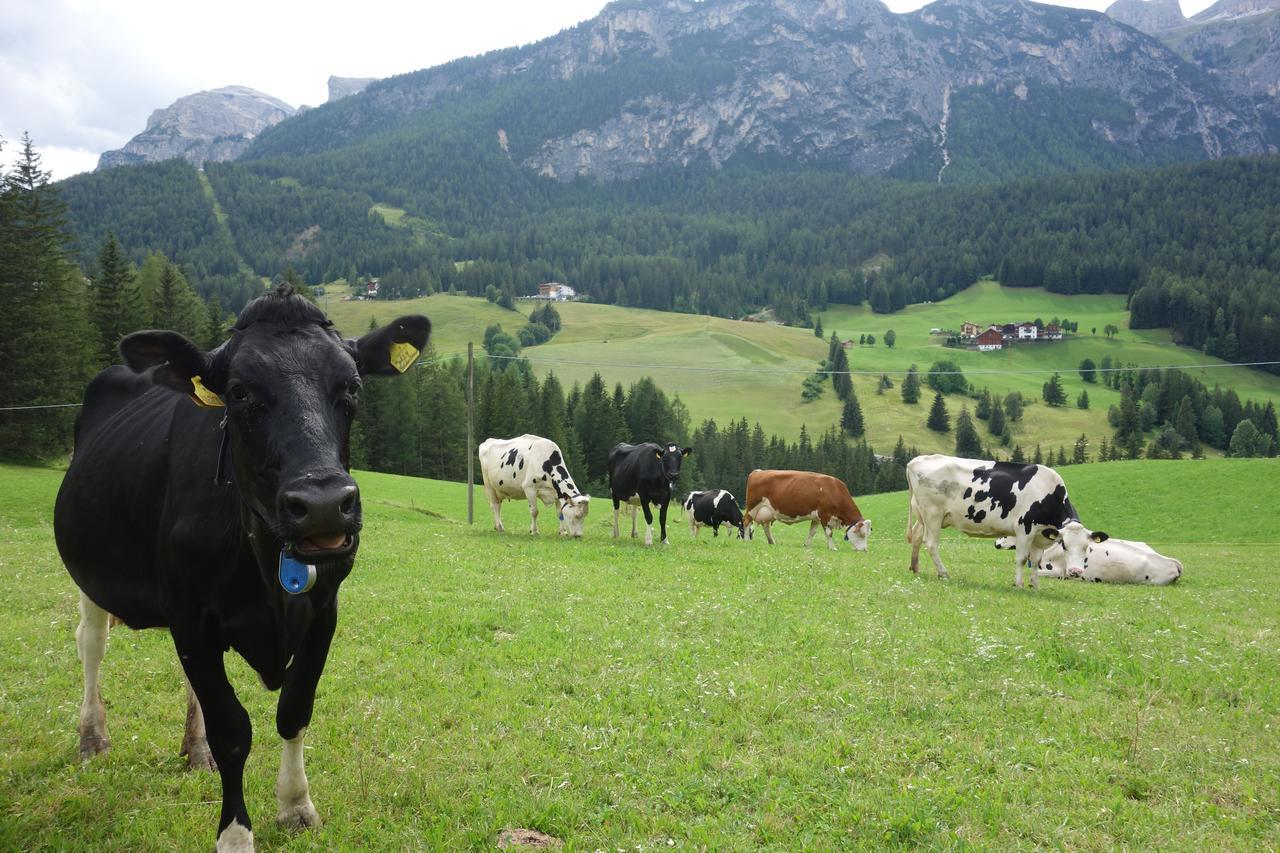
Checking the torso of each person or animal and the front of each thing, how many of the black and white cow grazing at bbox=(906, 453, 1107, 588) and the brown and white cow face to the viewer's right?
2

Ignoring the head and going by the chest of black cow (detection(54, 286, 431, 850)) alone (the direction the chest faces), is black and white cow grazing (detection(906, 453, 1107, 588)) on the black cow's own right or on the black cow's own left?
on the black cow's own left

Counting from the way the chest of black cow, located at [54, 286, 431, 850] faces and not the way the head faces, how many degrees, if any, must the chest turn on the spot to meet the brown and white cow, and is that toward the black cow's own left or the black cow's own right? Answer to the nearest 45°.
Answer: approximately 90° to the black cow's own left

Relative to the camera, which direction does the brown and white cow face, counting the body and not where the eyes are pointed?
to the viewer's right

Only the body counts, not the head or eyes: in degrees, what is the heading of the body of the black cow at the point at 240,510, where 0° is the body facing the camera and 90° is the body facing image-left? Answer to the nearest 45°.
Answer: approximately 315°

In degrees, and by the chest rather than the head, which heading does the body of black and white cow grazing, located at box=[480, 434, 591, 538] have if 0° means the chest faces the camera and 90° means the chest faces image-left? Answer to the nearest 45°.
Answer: approximately 315°

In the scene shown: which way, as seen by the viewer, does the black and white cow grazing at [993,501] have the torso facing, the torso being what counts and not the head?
to the viewer's right

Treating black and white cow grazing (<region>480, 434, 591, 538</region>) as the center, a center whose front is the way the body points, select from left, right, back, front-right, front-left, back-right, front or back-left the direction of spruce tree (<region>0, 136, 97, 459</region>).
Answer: back
